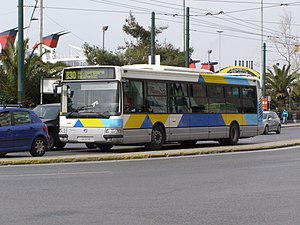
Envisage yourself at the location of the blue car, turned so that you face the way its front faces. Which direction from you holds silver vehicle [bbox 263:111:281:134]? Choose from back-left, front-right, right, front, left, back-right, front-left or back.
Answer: back-right

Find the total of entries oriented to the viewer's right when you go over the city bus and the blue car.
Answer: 0

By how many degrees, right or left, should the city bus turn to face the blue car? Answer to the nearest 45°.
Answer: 0° — it already faces it

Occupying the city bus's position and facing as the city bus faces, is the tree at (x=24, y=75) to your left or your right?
on your right

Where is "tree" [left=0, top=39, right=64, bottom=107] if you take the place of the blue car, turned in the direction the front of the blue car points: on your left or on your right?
on your right

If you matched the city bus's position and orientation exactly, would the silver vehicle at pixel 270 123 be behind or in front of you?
behind

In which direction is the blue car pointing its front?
to the viewer's left

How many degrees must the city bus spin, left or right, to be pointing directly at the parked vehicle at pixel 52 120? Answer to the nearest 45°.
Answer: approximately 45° to its right

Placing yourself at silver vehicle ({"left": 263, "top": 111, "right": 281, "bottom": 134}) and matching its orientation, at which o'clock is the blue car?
The blue car is roughly at 11 o'clock from the silver vehicle.

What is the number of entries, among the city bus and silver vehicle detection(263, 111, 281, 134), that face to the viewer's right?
0
